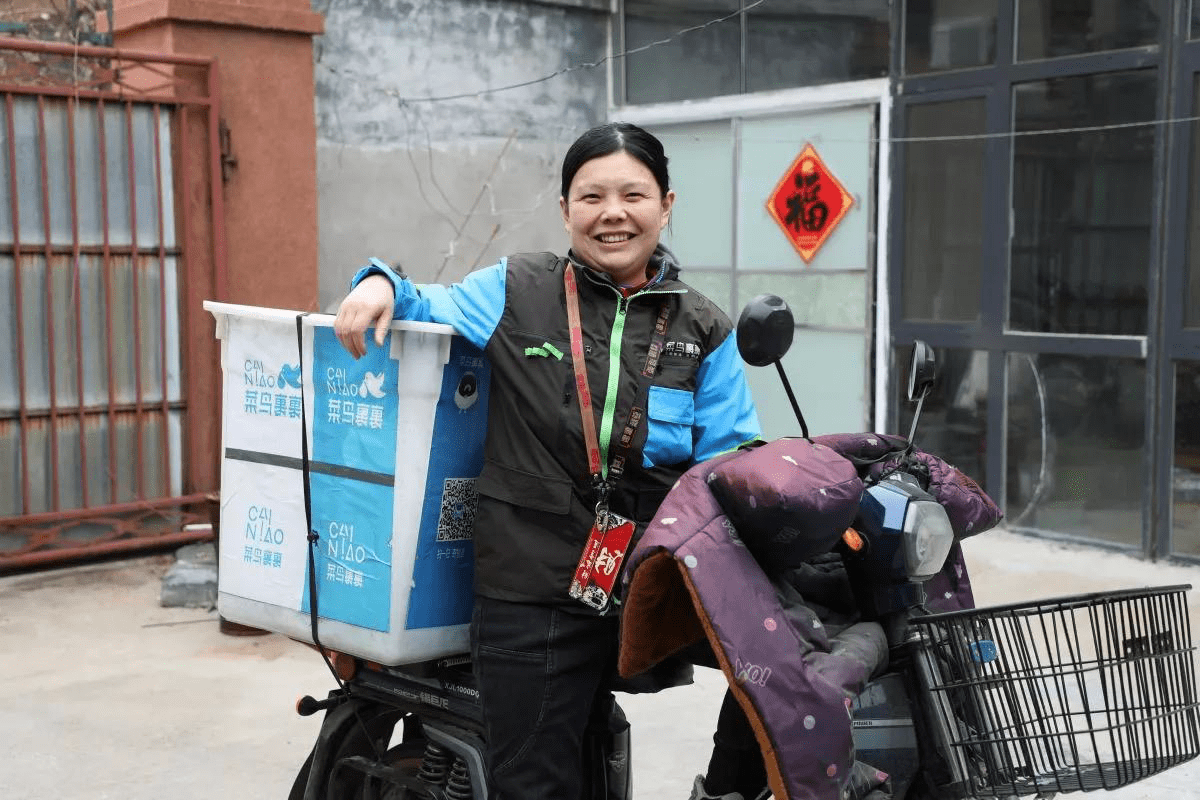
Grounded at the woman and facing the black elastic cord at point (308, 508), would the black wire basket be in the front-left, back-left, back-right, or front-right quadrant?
back-left

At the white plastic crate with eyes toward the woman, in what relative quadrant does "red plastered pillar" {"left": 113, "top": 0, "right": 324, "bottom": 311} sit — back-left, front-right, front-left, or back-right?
back-left

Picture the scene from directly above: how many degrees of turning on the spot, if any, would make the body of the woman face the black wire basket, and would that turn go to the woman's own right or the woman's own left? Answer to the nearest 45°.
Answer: approximately 45° to the woman's own left

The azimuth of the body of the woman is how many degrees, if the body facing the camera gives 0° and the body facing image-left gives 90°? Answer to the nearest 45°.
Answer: approximately 0°

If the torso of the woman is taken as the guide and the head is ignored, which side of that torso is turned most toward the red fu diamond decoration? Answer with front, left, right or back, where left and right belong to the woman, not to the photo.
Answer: back
